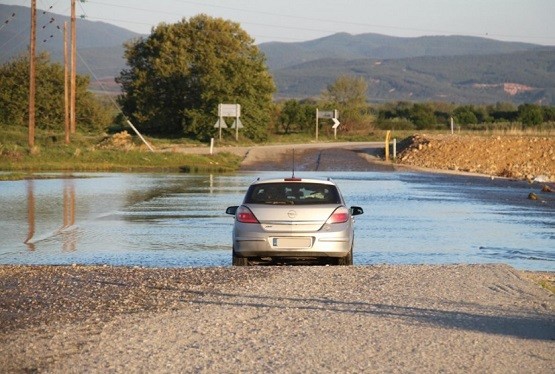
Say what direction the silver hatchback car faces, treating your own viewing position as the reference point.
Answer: facing away from the viewer
